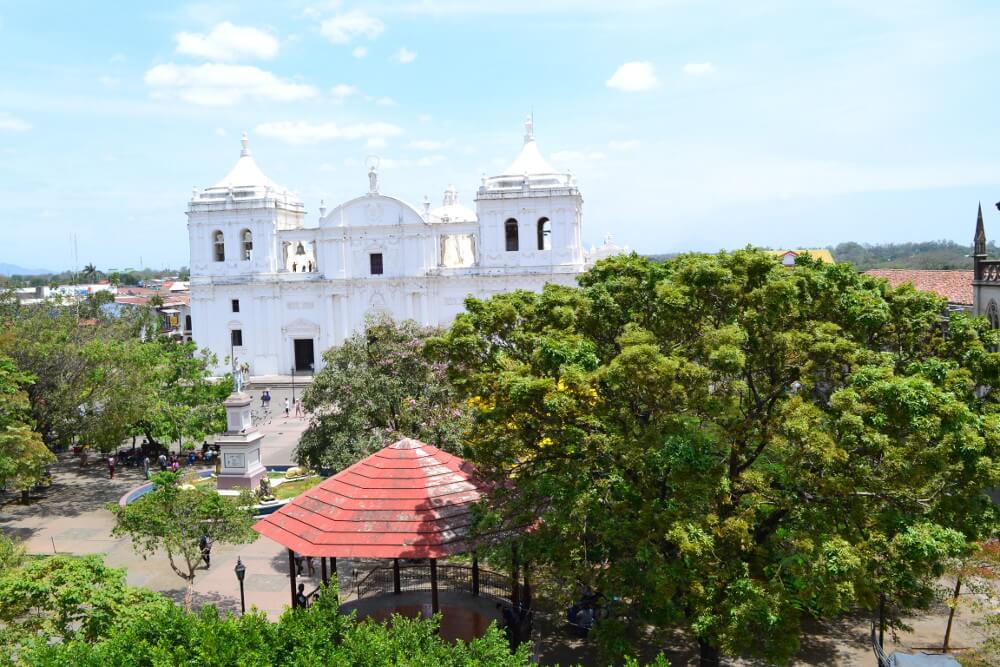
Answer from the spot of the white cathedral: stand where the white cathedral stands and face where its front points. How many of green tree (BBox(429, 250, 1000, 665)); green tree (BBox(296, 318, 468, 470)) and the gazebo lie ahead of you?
3

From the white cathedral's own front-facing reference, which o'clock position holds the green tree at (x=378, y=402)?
The green tree is roughly at 12 o'clock from the white cathedral.

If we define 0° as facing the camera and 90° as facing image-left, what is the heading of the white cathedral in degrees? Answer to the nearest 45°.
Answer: approximately 0°

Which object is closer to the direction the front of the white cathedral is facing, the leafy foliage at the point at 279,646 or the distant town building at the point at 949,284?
the leafy foliage

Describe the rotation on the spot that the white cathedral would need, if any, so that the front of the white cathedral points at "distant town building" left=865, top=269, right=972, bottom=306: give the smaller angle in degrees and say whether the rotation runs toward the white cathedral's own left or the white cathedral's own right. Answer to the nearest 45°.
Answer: approximately 45° to the white cathedral's own left

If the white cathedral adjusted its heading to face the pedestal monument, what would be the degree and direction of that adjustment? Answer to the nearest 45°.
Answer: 0° — it already faces it

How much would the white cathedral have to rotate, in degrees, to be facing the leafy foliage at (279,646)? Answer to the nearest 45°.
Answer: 0° — it already faces it
